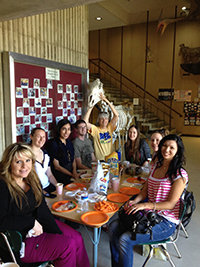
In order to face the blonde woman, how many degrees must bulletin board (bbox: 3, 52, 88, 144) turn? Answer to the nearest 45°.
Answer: approximately 45° to its right

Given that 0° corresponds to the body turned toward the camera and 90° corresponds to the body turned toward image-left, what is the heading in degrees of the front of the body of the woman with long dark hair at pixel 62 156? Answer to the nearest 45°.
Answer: approximately 315°

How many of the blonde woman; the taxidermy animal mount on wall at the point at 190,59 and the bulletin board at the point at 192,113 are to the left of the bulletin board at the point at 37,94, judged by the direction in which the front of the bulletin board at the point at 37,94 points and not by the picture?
2
